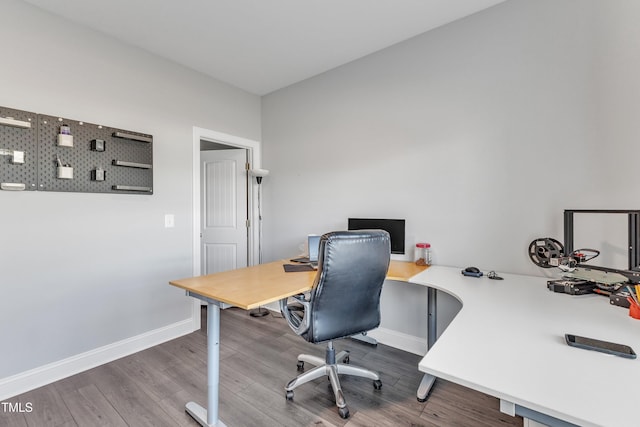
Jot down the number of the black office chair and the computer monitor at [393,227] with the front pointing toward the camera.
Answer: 1

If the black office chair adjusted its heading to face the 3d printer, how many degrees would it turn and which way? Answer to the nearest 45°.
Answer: approximately 135° to its right

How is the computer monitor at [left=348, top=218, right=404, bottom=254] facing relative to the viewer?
toward the camera

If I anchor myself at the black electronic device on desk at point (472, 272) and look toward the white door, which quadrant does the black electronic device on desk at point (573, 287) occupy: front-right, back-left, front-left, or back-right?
back-left

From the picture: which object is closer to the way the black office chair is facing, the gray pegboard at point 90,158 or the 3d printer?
the gray pegboard

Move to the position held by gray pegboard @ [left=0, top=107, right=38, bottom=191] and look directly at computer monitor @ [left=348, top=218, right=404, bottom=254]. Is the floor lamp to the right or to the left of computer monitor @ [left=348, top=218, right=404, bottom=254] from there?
left

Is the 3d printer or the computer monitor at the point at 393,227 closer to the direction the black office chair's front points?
the computer monitor

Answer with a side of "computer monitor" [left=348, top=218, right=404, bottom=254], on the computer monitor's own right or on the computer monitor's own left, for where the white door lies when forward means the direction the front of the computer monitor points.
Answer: on the computer monitor's own right

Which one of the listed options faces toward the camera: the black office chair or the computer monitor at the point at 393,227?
the computer monitor

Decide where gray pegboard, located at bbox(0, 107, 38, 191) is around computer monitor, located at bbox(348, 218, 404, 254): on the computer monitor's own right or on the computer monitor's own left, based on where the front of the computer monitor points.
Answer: on the computer monitor's own right

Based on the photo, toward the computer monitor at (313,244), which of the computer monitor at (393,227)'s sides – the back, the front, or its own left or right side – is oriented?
right
